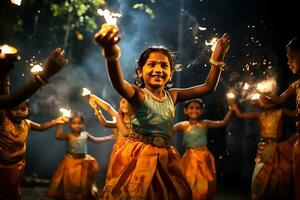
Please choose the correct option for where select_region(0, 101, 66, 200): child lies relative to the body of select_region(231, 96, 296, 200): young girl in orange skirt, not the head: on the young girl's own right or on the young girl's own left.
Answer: on the young girl's own right

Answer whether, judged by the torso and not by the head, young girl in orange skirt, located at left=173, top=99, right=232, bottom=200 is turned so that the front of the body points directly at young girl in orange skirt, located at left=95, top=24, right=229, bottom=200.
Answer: yes

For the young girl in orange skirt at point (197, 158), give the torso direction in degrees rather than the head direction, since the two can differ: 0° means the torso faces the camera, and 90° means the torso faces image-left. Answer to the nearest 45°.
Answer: approximately 0°

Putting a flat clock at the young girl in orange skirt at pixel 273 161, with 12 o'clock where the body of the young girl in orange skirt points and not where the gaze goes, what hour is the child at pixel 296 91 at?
The child is roughly at 12 o'clock from the young girl in orange skirt.

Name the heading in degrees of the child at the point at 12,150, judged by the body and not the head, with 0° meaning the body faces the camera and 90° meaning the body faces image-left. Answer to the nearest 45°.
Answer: approximately 315°

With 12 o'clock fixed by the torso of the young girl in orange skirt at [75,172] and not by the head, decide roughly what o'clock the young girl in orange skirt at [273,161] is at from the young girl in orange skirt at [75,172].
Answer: the young girl in orange skirt at [273,161] is roughly at 10 o'clock from the young girl in orange skirt at [75,172].

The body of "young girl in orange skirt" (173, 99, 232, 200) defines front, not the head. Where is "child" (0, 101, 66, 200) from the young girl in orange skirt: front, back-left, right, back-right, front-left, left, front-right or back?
front-right

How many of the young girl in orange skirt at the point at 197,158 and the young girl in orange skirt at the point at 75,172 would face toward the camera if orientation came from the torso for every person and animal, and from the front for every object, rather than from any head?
2

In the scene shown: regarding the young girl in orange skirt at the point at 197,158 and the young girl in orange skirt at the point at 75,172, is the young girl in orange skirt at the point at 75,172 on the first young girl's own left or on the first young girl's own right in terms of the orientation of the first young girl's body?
on the first young girl's own right
